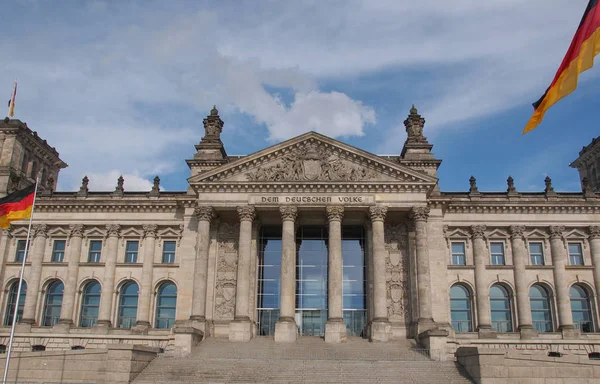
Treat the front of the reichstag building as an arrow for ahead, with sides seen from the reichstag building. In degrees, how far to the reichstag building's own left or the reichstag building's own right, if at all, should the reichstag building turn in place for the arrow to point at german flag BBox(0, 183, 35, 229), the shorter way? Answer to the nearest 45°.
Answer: approximately 45° to the reichstag building's own right

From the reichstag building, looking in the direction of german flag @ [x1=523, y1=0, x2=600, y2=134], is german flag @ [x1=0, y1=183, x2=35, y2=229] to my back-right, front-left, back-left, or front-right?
front-right

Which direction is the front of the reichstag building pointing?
toward the camera

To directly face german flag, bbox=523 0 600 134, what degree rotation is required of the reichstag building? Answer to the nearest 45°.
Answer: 0° — it already faces it

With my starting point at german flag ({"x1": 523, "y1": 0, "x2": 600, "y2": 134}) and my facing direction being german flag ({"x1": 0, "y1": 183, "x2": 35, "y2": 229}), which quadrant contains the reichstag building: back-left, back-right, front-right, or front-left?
front-right
